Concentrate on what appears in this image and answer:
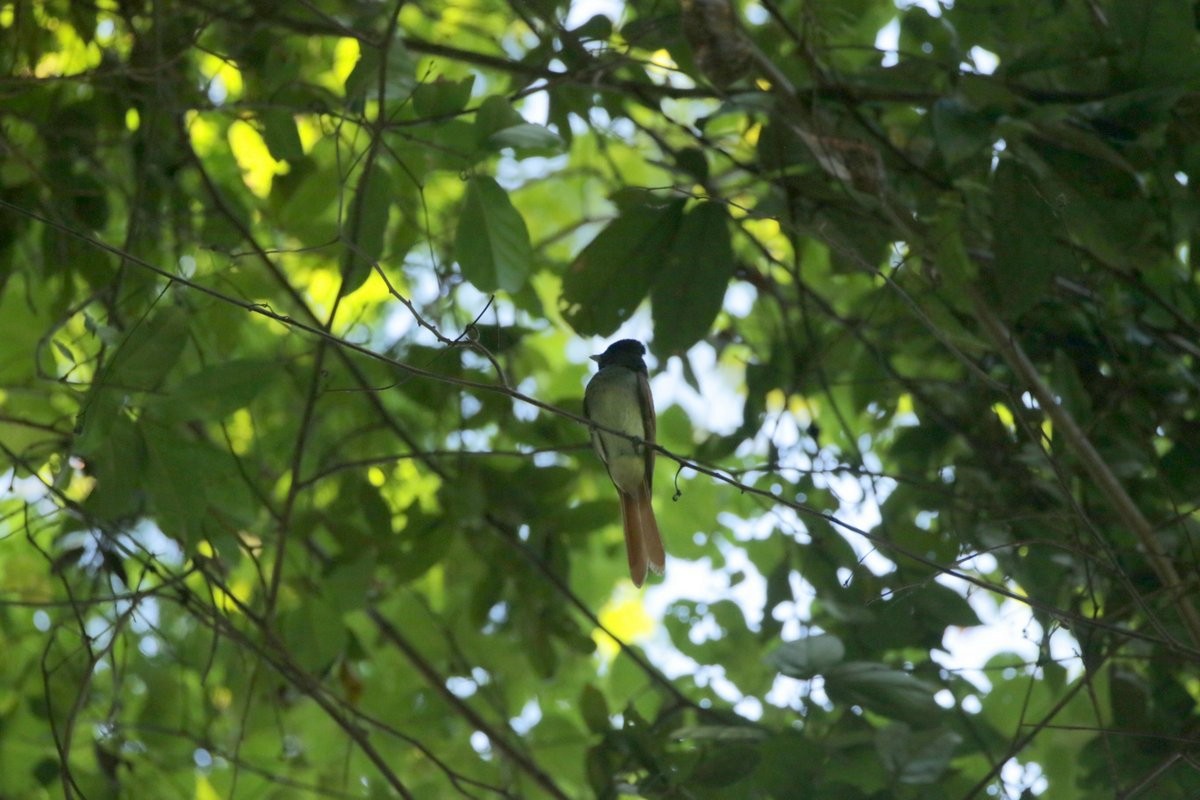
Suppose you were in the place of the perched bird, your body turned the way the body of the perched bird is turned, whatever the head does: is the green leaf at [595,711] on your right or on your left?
on your right

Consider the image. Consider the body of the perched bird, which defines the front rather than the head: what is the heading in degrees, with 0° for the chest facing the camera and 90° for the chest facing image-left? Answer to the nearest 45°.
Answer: approximately 45°
